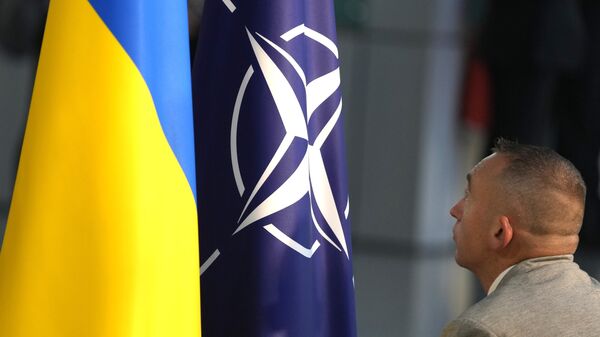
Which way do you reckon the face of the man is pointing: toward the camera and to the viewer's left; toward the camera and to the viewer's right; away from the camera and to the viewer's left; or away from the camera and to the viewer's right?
away from the camera and to the viewer's left

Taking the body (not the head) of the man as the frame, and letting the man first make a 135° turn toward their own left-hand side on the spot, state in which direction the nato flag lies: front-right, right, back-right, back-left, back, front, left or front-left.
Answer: right

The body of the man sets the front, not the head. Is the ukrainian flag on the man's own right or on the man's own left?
on the man's own left

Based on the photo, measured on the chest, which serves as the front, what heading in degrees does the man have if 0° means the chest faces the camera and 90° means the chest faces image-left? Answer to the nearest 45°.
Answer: approximately 135°
